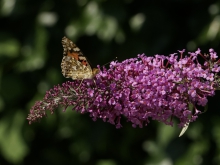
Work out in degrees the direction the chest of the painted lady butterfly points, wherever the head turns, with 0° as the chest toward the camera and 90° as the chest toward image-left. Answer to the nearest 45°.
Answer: approximately 270°
